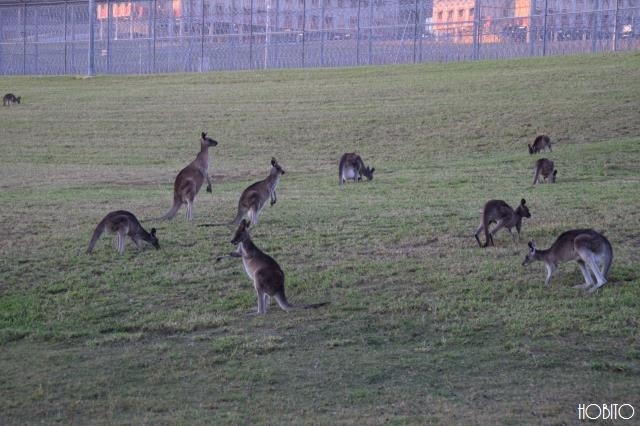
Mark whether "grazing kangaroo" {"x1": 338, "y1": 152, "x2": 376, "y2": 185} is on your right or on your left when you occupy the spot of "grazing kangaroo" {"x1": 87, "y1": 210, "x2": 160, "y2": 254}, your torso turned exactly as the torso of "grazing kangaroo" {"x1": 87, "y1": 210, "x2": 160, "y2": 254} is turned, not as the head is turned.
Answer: on your left

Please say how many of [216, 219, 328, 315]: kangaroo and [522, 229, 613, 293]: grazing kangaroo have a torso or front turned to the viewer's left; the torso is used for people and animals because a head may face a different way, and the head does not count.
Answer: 2

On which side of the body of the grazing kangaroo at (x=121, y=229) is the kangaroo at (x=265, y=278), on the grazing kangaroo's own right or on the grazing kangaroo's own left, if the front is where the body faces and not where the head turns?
on the grazing kangaroo's own right

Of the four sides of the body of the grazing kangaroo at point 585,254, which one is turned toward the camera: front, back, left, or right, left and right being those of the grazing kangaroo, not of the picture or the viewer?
left

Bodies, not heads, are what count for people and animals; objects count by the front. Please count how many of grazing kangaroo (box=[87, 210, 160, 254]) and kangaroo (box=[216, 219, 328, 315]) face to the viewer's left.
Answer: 1

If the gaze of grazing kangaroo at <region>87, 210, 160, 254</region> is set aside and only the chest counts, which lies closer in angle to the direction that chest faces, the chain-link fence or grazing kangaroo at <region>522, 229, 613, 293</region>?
the grazing kangaroo

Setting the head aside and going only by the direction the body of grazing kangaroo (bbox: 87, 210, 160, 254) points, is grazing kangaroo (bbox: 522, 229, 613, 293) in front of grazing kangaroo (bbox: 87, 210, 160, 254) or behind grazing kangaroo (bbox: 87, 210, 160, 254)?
in front

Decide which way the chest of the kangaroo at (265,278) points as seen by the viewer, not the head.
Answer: to the viewer's left

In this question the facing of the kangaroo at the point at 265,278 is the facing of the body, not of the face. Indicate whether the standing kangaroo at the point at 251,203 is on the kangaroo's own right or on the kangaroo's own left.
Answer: on the kangaroo's own right

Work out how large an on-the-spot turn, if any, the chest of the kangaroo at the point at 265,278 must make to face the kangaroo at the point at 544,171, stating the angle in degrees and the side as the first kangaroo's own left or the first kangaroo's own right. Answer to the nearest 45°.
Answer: approximately 135° to the first kangaroo's own right

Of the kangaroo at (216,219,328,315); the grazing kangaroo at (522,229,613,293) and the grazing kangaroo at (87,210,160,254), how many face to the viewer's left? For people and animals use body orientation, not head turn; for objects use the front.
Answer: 2

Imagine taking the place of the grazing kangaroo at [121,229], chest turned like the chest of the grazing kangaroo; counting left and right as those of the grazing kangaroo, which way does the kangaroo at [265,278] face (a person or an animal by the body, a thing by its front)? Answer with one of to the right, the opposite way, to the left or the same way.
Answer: the opposite way

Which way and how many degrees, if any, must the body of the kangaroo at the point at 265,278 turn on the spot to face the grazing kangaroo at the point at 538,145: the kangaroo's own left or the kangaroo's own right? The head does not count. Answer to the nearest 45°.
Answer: approximately 135° to the kangaroo's own right

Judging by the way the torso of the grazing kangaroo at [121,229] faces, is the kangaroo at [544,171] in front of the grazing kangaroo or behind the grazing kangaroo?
in front

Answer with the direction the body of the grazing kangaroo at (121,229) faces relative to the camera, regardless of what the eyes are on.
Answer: to the viewer's right

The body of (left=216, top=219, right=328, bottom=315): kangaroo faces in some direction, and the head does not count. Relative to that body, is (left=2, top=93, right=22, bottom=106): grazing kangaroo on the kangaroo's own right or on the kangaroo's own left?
on the kangaroo's own right
